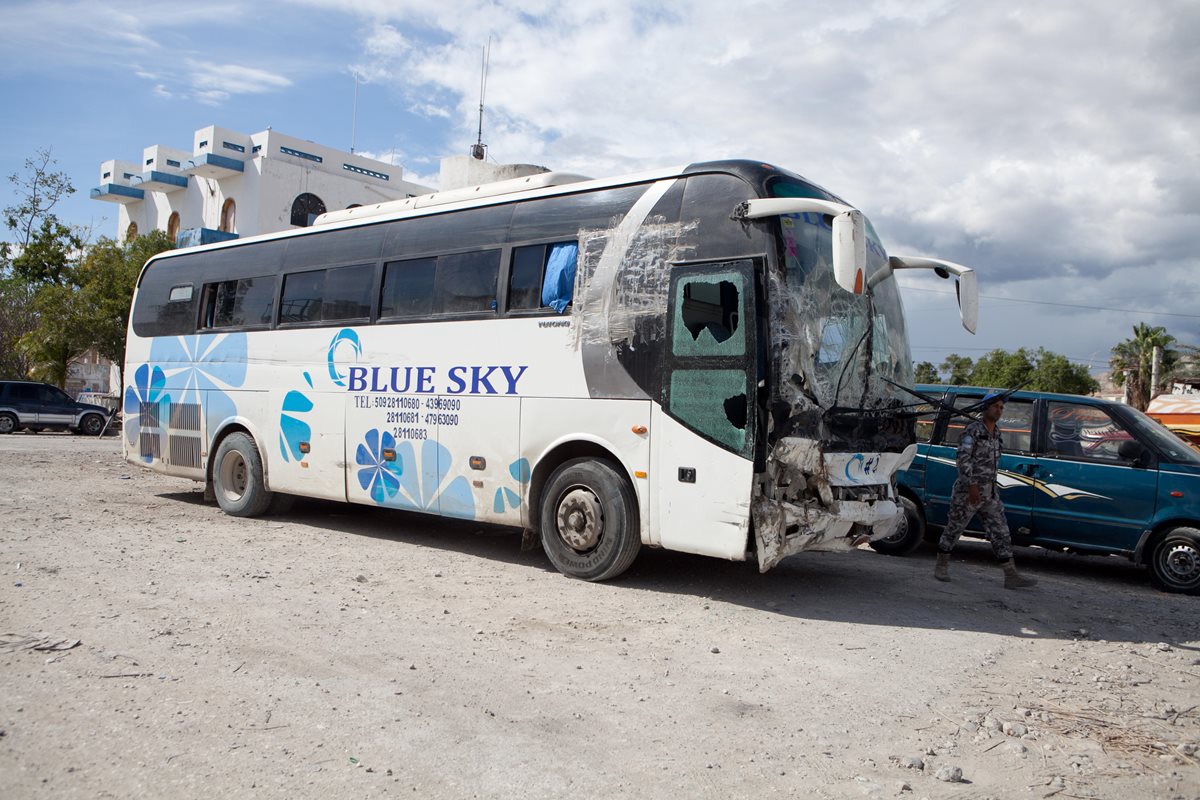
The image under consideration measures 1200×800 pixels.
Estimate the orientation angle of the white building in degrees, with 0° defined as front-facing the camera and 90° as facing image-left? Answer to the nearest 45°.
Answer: approximately 45°

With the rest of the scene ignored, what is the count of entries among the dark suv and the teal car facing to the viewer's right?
2

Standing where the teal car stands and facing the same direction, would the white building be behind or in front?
behind

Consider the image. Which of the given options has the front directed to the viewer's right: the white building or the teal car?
the teal car

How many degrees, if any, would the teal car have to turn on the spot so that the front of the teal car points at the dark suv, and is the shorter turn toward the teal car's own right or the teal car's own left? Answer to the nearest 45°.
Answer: approximately 180°

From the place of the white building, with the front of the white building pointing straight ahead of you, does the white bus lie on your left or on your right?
on your left

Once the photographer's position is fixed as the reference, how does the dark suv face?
facing to the right of the viewer

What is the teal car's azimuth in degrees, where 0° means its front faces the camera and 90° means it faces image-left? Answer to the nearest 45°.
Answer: approximately 270°

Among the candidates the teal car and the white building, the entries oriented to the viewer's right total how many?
1

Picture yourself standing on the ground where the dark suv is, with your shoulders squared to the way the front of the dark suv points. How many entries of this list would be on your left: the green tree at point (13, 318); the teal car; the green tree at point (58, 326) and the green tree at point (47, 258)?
3
